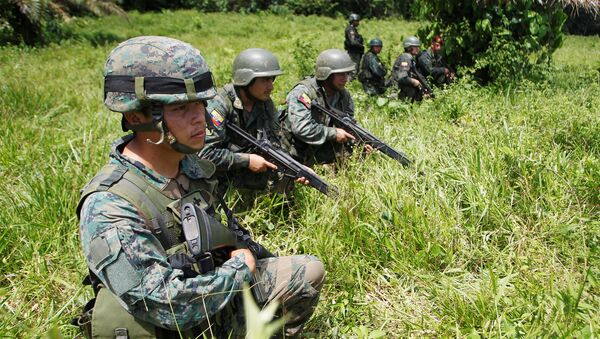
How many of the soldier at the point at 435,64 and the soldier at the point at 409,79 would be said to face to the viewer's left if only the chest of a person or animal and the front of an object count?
0

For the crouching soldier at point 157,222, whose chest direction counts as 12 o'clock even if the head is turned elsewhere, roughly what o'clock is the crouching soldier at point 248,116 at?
the crouching soldier at point 248,116 is roughly at 8 o'clock from the crouching soldier at point 157,222.

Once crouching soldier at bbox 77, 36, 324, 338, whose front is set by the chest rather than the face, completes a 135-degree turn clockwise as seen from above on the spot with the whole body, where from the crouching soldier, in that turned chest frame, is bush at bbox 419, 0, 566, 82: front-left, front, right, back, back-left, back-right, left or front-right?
back-right

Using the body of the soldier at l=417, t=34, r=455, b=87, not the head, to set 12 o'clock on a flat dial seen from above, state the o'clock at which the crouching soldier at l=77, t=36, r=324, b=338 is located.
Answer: The crouching soldier is roughly at 2 o'clock from the soldier.

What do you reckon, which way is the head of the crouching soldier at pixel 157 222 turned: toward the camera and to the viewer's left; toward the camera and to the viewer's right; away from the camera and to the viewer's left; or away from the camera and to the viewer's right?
toward the camera and to the viewer's right

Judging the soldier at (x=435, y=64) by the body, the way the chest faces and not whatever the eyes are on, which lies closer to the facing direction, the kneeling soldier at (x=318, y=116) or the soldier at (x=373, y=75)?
the kneeling soldier

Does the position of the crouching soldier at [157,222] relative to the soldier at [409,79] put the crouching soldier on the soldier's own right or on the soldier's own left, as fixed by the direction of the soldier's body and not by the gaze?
on the soldier's own right

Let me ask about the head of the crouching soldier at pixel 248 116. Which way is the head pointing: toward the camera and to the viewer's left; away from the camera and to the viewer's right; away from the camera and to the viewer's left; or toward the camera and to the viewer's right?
toward the camera and to the viewer's right

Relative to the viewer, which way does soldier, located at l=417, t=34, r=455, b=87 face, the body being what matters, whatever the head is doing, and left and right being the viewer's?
facing the viewer and to the right of the viewer

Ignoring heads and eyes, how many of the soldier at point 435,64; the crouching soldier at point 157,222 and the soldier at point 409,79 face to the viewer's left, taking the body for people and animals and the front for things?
0

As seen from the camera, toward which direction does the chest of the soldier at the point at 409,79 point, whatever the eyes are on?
to the viewer's right
